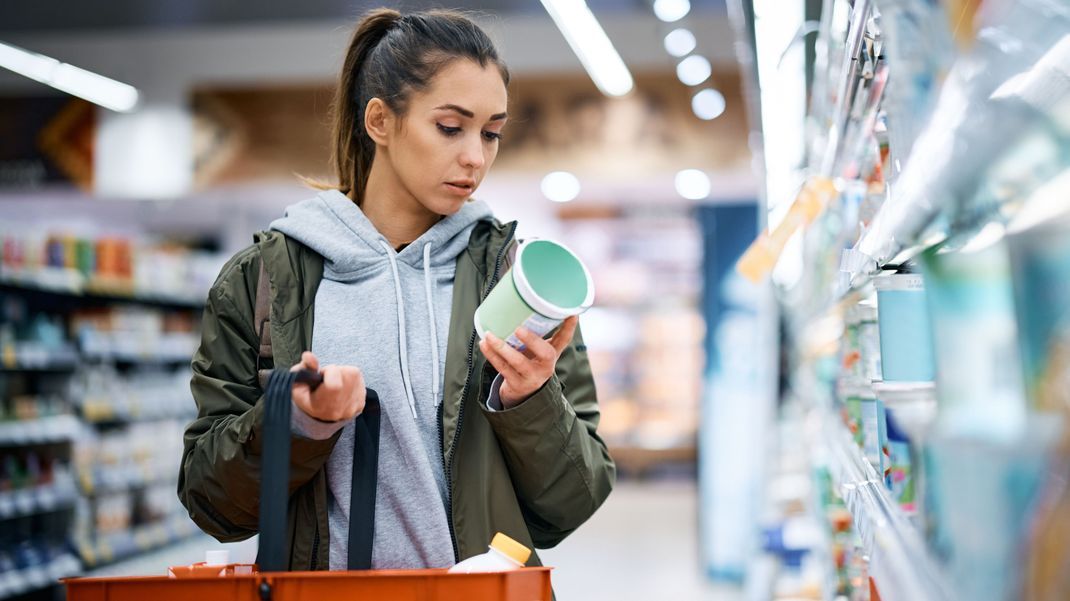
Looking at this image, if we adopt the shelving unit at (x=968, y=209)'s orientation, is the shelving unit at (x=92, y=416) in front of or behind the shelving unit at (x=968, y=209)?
in front

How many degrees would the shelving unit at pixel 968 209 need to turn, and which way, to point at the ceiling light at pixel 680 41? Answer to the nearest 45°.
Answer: approximately 90° to its right

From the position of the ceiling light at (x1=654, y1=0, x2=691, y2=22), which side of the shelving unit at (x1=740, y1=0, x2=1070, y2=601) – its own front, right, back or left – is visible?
right

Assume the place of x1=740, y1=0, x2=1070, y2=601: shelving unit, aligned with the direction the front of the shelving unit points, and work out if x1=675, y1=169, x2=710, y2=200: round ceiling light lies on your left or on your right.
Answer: on your right

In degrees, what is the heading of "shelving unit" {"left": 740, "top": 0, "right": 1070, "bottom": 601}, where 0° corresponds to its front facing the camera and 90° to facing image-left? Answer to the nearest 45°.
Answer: approximately 90°
